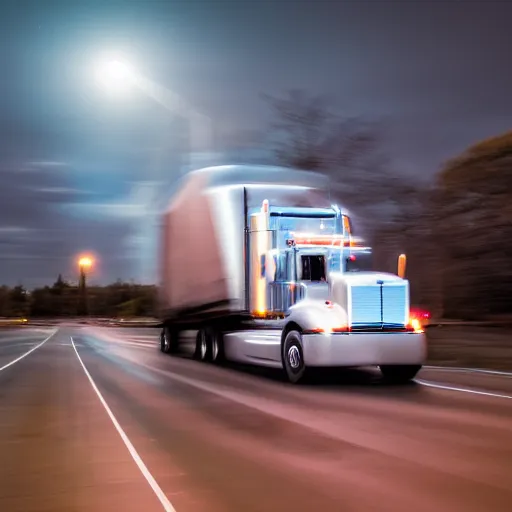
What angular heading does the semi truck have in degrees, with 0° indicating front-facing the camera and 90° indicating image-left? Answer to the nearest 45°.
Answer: approximately 315°

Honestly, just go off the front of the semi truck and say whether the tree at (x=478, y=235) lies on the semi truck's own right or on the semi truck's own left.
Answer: on the semi truck's own left
